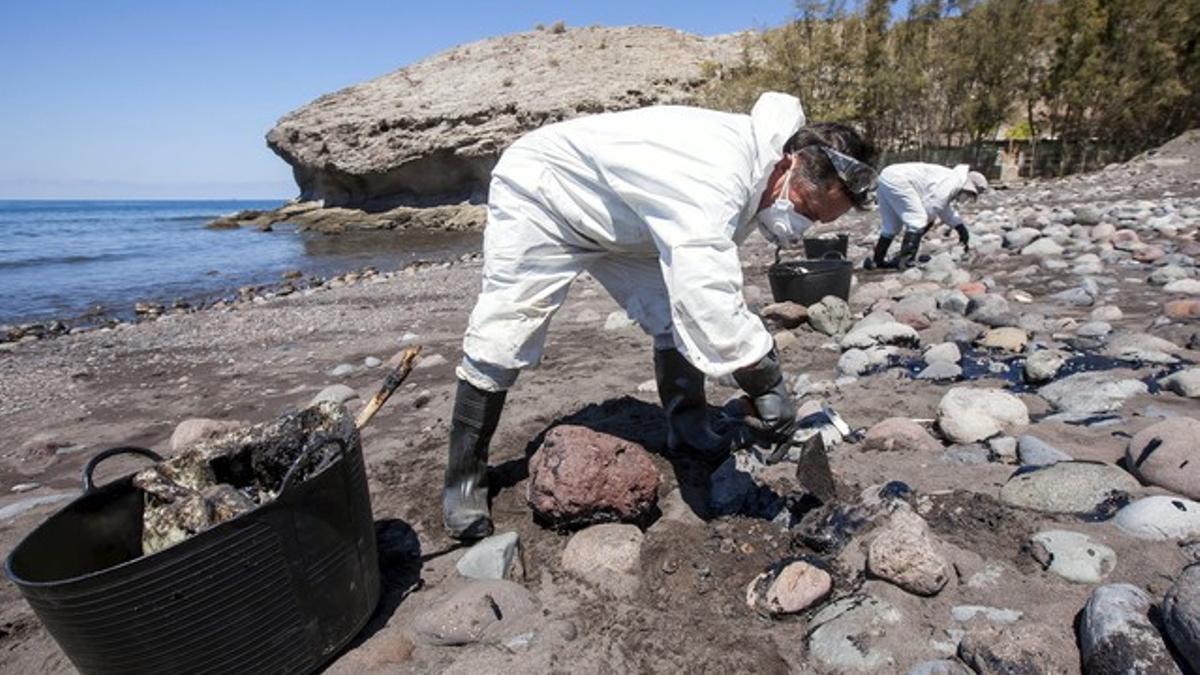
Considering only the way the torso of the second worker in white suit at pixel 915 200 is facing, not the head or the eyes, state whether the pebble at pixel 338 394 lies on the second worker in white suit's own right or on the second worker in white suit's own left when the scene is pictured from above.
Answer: on the second worker in white suit's own right

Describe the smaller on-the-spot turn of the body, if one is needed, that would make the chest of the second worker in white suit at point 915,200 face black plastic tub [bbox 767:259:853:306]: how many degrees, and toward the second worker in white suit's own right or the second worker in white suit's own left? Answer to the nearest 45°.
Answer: approximately 90° to the second worker in white suit's own right

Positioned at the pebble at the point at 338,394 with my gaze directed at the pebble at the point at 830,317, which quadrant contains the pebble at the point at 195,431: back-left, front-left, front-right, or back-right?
back-right

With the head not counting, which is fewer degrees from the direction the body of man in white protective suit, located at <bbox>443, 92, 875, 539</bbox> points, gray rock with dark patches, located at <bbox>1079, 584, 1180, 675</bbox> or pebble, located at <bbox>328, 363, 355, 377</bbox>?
the gray rock with dark patches

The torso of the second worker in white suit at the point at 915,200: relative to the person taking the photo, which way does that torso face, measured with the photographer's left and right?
facing to the right of the viewer

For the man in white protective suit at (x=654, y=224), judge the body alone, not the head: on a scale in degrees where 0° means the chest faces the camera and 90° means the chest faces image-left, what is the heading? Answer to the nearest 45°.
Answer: approximately 270°

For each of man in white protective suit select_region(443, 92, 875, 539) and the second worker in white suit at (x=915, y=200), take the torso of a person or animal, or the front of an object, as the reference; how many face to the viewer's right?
2

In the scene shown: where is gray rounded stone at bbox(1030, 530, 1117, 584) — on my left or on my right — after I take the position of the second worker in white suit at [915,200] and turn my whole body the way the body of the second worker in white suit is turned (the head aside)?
on my right

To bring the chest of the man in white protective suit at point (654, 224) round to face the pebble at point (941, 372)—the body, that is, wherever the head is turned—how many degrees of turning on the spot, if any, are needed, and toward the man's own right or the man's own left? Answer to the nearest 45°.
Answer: approximately 45° to the man's own left
